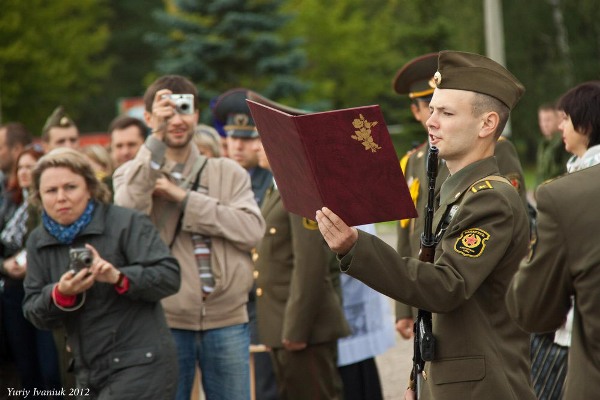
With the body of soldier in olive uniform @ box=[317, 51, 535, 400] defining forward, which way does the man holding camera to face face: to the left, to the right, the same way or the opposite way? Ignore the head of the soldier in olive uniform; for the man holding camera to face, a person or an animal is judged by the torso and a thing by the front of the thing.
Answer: to the left

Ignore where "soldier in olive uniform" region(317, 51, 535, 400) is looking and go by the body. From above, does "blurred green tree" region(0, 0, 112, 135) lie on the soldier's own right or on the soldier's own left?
on the soldier's own right

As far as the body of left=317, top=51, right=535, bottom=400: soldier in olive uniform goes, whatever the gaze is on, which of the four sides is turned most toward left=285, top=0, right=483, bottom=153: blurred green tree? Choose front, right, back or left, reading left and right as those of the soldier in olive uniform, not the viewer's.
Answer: right

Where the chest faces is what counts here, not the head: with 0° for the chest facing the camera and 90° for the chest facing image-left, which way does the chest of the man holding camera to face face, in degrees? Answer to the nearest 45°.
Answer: approximately 0°

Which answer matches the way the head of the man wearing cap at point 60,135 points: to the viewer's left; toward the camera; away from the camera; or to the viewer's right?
toward the camera

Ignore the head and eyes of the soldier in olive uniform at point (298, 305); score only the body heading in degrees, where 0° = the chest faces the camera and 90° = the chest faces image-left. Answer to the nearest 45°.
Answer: approximately 90°

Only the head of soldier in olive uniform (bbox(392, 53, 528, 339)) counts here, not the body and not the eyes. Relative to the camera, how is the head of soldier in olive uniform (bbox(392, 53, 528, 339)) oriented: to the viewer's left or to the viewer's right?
to the viewer's left

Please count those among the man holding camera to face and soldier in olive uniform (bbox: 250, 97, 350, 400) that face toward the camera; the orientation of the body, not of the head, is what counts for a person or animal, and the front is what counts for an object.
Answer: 1

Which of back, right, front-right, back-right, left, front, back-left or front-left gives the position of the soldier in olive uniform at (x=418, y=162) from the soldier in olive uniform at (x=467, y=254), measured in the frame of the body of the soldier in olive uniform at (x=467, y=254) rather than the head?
right

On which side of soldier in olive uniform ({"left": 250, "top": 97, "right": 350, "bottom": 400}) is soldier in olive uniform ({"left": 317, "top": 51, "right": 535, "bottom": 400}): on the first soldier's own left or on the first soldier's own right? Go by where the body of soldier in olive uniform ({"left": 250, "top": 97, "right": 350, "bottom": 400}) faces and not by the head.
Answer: on the first soldier's own left
